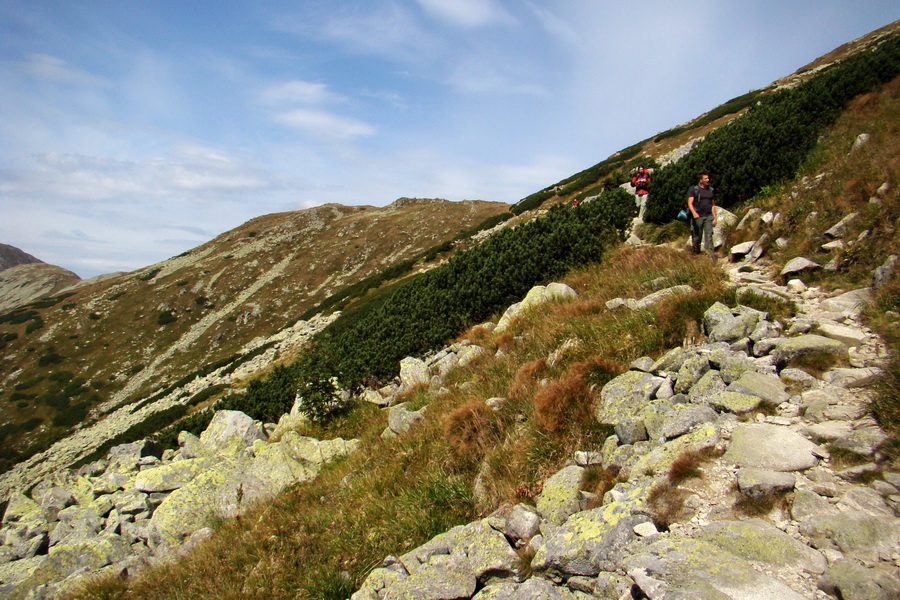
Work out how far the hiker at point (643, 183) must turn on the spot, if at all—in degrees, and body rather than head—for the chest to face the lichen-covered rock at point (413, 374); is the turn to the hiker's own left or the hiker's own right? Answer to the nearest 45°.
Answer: approximately 45° to the hiker's own right

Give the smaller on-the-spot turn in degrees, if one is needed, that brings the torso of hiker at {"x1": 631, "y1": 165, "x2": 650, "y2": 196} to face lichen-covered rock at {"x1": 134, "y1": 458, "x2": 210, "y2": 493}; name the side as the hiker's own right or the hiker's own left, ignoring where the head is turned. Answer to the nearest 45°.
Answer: approximately 45° to the hiker's own right

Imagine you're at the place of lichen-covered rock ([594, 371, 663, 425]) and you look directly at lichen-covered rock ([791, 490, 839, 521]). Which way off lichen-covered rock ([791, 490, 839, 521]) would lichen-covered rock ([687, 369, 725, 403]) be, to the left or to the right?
left

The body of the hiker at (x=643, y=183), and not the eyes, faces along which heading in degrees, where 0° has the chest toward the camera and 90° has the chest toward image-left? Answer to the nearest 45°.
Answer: approximately 0°

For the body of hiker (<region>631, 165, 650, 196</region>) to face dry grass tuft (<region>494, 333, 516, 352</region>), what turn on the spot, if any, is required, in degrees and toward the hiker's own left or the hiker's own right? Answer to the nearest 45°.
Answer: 0° — they already face it

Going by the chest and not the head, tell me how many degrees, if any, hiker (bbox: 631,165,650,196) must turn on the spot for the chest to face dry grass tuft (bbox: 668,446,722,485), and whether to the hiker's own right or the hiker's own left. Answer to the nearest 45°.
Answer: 0° — they already face it

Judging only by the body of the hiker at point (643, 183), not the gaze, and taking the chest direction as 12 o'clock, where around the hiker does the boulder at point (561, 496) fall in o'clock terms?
The boulder is roughly at 12 o'clock from the hiker.

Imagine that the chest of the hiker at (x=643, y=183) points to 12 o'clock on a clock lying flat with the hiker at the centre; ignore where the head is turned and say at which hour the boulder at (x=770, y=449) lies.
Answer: The boulder is roughly at 12 o'clock from the hiker.
